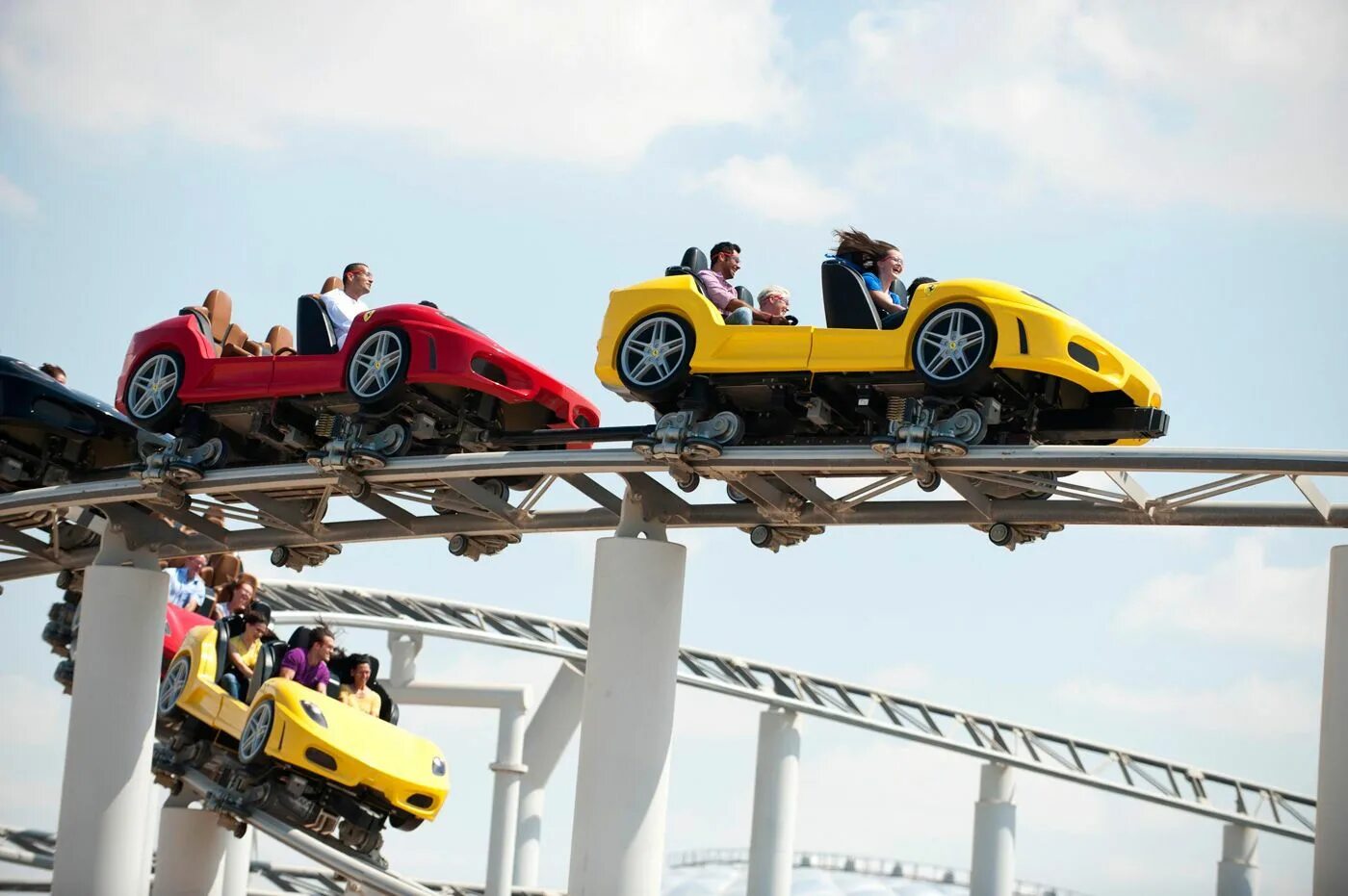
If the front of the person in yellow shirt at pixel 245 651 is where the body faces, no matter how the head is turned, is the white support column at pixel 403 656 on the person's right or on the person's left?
on the person's left

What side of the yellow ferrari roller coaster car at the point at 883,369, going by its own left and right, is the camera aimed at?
right

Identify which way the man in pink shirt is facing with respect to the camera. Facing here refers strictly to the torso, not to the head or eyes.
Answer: to the viewer's right

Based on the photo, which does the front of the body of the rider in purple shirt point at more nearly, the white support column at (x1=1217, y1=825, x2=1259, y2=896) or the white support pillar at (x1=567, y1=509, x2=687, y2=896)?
the white support pillar

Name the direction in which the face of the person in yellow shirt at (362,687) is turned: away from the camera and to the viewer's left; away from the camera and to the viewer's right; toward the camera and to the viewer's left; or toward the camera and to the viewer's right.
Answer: toward the camera and to the viewer's right
